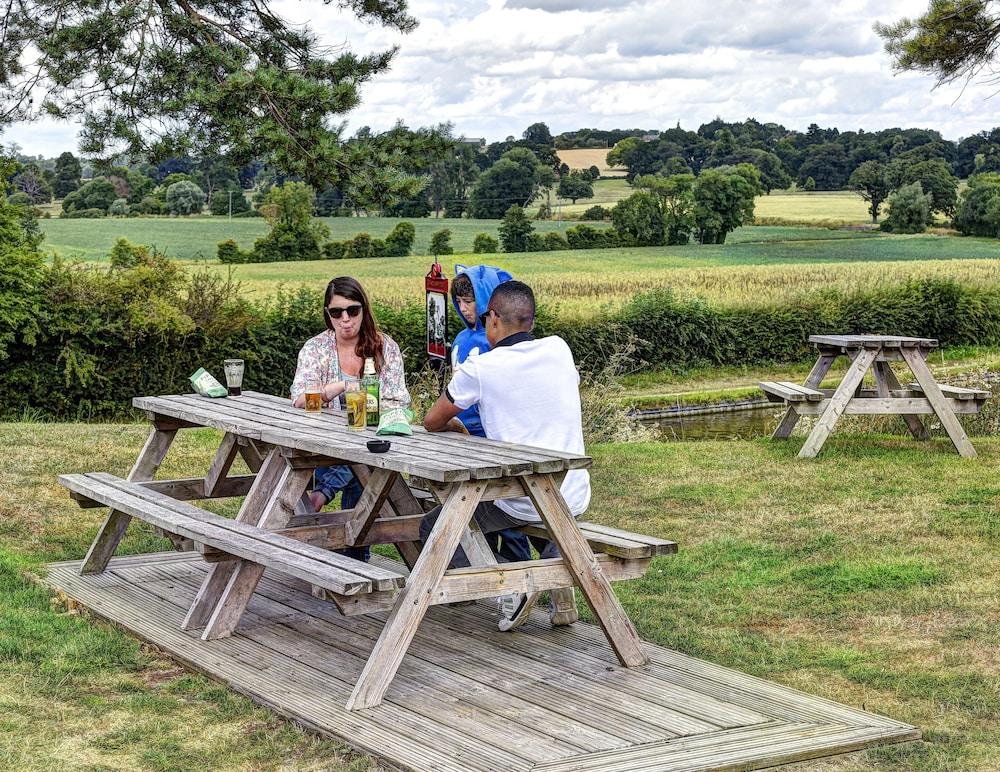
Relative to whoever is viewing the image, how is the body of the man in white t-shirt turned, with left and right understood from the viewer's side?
facing away from the viewer and to the left of the viewer

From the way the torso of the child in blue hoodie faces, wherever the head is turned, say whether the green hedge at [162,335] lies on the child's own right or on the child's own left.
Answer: on the child's own right

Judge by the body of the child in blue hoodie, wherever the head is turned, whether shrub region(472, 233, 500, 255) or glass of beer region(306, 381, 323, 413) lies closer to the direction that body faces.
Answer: the glass of beer

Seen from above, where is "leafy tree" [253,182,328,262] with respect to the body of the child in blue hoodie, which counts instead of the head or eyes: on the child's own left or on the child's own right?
on the child's own right

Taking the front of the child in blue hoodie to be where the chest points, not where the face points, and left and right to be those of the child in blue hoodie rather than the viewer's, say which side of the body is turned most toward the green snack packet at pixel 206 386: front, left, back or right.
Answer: right

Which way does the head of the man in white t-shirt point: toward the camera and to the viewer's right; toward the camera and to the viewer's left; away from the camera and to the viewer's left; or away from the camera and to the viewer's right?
away from the camera and to the viewer's left

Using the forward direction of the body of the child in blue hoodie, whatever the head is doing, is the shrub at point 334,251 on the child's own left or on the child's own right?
on the child's own right

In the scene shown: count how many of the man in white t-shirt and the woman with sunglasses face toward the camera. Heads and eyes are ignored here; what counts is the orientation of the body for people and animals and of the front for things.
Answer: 1

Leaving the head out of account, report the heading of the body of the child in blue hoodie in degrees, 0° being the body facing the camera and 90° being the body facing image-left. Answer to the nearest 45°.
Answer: approximately 45°
